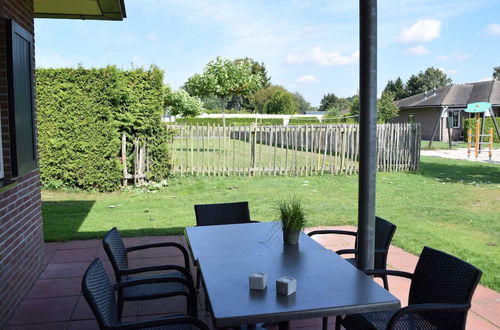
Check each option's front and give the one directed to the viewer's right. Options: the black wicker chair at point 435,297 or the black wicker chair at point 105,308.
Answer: the black wicker chair at point 105,308

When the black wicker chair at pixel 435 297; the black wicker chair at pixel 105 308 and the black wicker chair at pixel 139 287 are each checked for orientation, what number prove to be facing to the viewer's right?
2

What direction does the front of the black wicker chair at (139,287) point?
to the viewer's right

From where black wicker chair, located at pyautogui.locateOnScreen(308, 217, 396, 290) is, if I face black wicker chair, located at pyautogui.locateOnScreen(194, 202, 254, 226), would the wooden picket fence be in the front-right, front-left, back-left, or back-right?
front-right

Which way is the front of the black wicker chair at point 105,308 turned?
to the viewer's right

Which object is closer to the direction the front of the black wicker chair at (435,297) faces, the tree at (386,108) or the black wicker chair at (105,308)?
the black wicker chair

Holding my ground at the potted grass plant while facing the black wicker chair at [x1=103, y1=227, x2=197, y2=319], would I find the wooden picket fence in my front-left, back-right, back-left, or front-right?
back-right

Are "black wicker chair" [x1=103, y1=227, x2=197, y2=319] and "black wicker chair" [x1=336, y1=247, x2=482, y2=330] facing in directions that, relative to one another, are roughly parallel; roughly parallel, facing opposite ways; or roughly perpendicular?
roughly parallel, facing opposite ways

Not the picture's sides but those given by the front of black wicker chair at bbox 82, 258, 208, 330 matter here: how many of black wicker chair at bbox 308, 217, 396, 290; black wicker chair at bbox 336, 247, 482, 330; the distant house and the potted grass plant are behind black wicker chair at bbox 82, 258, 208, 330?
0

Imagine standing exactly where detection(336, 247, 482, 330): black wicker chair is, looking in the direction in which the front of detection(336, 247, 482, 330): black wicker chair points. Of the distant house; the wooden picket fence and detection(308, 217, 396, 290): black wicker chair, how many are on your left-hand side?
0

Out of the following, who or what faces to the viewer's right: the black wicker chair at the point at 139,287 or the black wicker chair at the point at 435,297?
the black wicker chair at the point at 139,287

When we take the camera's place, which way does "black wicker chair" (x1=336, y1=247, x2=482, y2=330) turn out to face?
facing the viewer and to the left of the viewer

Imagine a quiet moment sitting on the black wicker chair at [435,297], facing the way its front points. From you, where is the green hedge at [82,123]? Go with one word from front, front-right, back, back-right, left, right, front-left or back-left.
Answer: right

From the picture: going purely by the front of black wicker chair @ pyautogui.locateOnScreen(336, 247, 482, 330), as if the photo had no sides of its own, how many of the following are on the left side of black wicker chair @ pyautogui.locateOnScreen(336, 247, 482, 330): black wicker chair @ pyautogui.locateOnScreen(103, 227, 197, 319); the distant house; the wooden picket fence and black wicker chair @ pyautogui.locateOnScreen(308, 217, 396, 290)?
0

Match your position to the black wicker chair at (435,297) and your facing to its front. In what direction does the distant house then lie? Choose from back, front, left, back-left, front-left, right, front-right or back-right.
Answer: back-right

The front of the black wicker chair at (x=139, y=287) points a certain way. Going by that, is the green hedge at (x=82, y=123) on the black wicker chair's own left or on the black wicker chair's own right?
on the black wicker chair's own left

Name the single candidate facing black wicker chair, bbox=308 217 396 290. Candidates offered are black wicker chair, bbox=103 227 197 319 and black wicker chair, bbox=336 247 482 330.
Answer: black wicker chair, bbox=103 227 197 319

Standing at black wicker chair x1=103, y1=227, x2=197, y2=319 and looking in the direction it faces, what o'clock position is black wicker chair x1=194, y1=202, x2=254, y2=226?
black wicker chair x1=194, y1=202, x2=254, y2=226 is roughly at 10 o'clock from black wicker chair x1=103, y1=227, x2=197, y2=319.

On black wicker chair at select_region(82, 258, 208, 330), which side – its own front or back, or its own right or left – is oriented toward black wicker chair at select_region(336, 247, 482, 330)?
front

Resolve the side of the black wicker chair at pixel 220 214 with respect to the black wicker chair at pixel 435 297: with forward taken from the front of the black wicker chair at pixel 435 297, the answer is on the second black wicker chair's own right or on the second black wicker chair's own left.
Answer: on the second black wicker chair's own right

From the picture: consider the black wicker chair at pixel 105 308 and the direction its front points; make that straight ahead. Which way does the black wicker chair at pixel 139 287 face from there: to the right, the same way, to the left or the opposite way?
the same way
